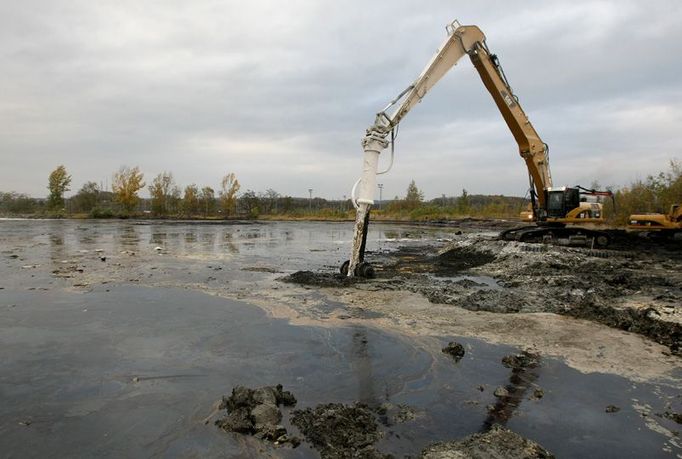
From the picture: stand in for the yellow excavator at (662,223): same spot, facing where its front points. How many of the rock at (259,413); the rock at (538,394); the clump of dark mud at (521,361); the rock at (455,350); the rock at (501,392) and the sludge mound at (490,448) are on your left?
6

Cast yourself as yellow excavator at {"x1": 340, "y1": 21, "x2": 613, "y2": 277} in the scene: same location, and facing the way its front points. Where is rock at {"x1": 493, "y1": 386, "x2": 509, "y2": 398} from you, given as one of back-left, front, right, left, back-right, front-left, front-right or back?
front-left

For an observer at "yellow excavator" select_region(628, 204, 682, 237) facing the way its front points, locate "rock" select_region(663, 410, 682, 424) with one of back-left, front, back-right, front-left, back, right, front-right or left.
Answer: right

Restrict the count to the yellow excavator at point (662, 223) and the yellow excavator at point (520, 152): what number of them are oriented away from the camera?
0

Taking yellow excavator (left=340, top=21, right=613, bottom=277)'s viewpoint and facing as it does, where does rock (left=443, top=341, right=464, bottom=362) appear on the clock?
The rock is roughly at 11 o'clock from the yellow excavator.

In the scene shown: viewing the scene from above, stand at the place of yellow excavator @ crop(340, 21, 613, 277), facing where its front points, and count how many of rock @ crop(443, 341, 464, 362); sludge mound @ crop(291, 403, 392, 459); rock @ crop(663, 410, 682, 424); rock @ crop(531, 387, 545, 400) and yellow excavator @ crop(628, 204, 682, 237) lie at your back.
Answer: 1

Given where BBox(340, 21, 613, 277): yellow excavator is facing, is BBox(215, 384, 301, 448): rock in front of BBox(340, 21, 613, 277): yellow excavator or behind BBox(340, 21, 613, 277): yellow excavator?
in front

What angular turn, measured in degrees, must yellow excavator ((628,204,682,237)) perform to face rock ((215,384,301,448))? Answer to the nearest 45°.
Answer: approximately 90° to its left

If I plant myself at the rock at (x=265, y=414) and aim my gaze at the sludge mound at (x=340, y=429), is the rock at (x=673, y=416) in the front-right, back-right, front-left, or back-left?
front-left

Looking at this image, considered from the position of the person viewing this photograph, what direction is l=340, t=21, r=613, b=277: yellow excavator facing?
facing the viewer and to the left of the viewer

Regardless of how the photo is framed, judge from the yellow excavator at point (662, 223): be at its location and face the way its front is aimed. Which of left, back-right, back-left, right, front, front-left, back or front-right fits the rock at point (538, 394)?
right

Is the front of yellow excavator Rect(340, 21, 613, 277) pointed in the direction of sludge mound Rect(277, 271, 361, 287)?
yes

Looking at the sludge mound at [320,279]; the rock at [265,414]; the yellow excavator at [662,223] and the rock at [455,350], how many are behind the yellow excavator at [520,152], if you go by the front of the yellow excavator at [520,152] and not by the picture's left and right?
1
